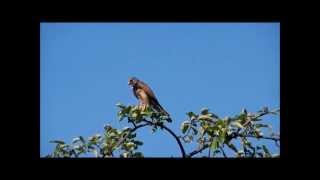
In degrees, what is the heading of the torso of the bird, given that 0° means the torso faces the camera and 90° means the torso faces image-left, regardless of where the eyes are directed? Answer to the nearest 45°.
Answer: approximately 90°
